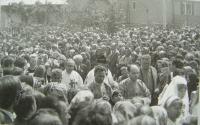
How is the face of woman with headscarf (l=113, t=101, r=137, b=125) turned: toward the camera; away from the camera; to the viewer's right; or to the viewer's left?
away from the camera

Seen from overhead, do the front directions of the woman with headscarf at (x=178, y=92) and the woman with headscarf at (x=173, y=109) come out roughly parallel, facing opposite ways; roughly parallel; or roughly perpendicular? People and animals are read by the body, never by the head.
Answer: roughly parallel

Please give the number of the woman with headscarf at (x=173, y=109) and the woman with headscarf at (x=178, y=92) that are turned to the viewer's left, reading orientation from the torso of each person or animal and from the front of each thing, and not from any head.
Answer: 0
